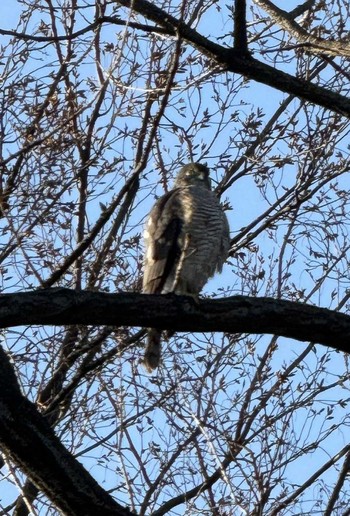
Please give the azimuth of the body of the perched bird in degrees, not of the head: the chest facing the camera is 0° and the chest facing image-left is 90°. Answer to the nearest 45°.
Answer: approximately 315°
